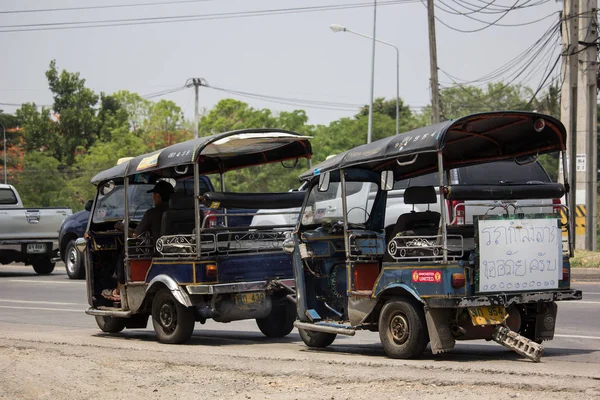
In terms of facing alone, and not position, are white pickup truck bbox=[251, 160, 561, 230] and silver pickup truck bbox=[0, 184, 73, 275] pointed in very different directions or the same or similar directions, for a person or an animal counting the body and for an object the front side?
same or similar directions

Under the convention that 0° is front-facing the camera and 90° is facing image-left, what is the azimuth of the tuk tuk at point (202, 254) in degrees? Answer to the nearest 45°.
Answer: approximately 135°

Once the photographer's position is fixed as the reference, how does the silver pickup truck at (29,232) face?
facing away from the viewer and to the left of the viewer

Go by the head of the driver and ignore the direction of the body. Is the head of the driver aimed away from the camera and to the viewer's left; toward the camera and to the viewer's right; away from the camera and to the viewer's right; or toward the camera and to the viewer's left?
away from the camera and to the viewer's left

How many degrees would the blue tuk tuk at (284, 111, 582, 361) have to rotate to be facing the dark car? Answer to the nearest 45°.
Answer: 0° — it already faces it

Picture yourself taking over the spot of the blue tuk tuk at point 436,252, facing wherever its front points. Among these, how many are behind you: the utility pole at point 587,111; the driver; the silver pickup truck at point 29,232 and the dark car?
0

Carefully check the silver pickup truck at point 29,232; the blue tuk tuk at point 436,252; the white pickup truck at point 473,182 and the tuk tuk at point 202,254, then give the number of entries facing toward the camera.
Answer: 0

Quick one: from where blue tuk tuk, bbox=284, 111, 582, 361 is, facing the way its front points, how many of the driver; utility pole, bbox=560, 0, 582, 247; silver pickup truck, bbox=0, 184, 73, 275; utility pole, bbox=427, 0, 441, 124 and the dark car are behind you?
0

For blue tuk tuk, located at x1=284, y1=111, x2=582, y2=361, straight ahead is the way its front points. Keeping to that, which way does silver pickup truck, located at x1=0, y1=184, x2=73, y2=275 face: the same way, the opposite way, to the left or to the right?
the same way

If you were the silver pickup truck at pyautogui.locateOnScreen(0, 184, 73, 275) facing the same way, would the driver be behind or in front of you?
behind

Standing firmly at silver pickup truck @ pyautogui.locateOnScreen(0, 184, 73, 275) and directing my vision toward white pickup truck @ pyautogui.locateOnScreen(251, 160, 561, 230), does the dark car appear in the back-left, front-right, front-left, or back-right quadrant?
front-right

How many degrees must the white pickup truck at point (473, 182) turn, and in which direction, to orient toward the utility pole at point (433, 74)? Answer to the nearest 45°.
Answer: approximately 45° to its right

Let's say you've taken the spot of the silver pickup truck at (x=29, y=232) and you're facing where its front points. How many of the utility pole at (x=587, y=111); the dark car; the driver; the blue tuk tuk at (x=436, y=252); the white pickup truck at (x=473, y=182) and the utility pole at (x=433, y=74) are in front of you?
0

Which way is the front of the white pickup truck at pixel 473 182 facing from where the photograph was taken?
facing away from the viewer and to the left of the viewer

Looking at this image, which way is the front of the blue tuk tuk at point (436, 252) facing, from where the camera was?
facing away from the viewer and to the left of the viewer

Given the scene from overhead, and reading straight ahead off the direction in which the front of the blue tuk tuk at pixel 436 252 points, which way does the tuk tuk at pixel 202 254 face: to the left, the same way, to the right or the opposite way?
the same way
